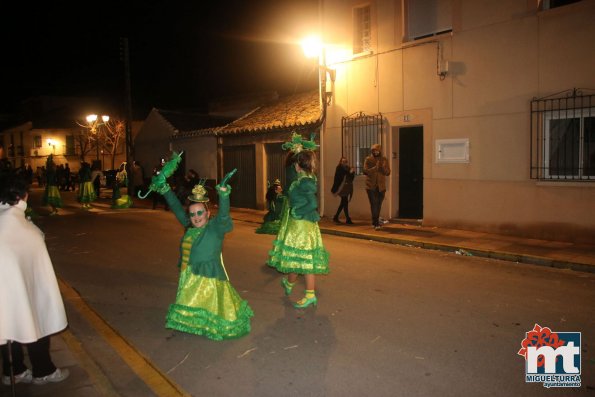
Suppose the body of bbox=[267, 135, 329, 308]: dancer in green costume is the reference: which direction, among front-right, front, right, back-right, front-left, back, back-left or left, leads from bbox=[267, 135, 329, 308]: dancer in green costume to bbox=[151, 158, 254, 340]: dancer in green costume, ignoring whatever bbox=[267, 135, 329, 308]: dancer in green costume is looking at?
front-left

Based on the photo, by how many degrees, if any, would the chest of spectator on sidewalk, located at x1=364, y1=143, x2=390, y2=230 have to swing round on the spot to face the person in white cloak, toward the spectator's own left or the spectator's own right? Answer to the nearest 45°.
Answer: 0° — they already face them

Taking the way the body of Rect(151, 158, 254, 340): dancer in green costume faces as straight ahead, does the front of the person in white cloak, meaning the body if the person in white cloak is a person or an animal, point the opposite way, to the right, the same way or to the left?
the opposite way

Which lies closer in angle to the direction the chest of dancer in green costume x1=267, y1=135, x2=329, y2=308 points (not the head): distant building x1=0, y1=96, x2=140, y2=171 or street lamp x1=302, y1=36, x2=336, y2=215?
the distant building

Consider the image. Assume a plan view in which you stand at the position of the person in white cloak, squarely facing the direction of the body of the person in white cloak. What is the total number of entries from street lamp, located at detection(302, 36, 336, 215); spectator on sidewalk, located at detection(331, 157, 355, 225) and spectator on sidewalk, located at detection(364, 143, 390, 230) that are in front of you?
3

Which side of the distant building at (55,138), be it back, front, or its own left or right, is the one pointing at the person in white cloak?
front

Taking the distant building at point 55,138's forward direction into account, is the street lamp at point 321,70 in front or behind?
in front

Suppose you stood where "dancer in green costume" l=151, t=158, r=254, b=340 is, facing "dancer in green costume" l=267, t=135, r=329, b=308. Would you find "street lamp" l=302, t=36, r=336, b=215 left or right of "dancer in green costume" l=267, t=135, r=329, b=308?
left

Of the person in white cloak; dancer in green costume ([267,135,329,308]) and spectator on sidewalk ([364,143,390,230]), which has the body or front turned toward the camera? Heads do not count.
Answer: the spectator on sidewalk

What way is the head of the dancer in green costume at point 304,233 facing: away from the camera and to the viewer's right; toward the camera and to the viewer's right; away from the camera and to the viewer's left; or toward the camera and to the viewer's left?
away from the camera and to the viewer's left
